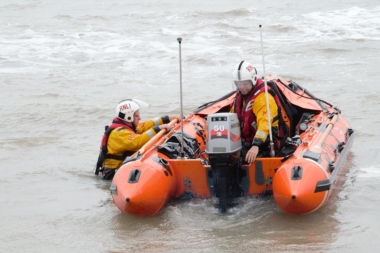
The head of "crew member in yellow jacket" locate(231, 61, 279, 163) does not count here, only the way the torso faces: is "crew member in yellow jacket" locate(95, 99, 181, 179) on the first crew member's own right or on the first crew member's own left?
on the first crew member's own right

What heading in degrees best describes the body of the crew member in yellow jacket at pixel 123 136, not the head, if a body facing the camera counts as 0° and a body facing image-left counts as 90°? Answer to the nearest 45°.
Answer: approximately 270°

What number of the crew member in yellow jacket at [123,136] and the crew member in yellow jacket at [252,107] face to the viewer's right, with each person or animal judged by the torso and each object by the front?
1
